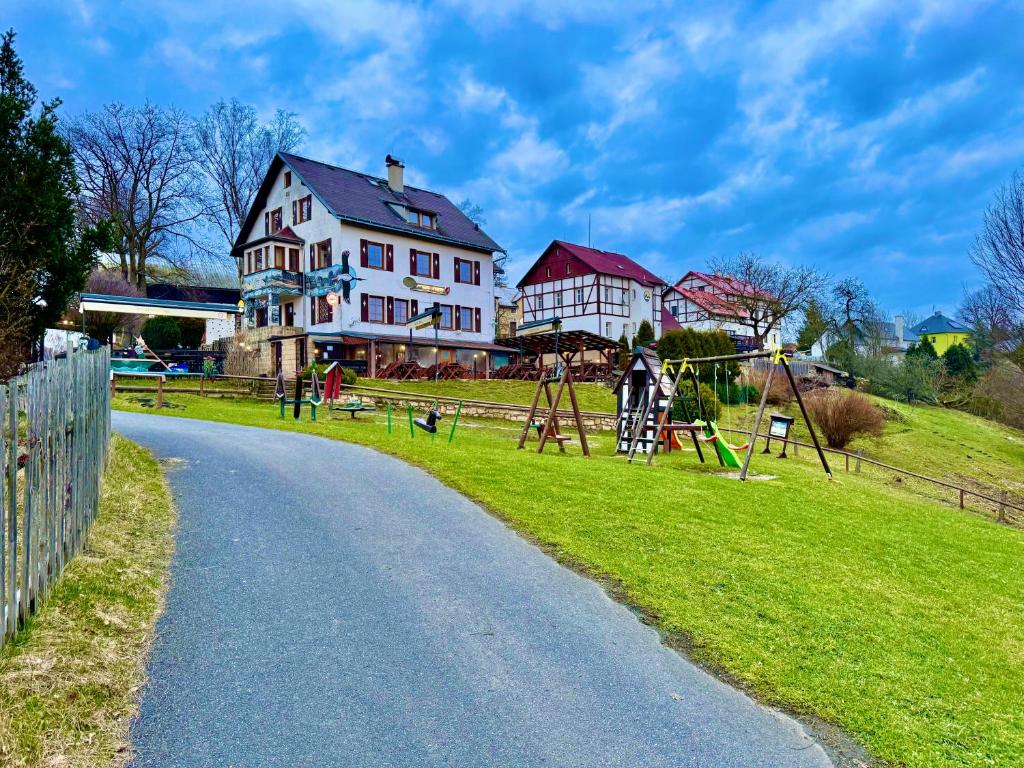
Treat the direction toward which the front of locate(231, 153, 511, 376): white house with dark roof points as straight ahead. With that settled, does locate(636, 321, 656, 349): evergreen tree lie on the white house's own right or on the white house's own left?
on the white house's own left

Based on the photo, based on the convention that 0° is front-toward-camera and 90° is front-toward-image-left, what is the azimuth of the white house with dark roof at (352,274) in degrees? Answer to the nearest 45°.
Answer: approximately 315°

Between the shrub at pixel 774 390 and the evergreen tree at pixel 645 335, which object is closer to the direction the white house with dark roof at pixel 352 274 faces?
the shrub

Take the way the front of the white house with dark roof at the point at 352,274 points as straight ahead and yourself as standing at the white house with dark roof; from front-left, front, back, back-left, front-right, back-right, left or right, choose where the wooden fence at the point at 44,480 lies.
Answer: front-right

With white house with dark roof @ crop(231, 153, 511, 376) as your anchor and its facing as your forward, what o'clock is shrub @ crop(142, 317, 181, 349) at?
The shrub is roughly at 5 o'clock from the white house with dark roof.
